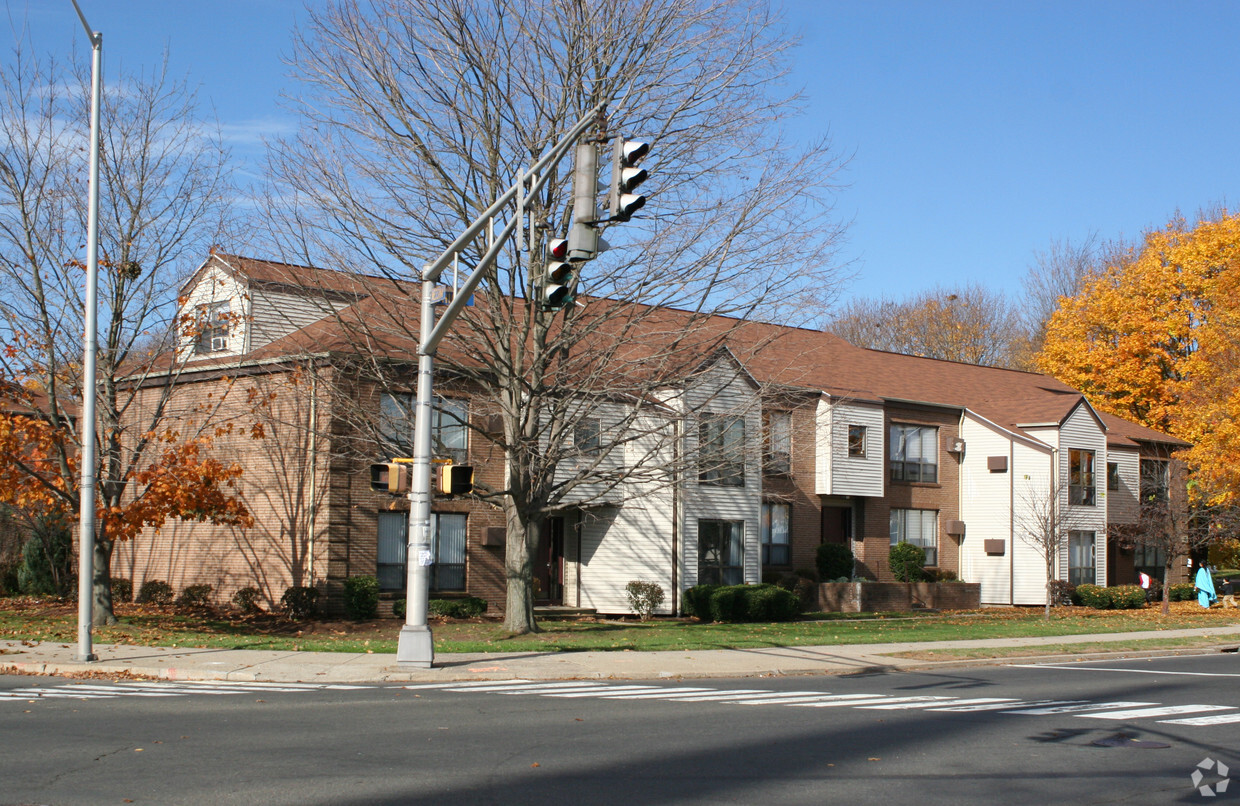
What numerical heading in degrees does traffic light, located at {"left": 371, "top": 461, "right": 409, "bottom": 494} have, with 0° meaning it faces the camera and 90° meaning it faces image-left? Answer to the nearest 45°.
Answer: approximately 45°

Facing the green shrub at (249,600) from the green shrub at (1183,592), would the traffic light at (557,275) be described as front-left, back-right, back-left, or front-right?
front-left

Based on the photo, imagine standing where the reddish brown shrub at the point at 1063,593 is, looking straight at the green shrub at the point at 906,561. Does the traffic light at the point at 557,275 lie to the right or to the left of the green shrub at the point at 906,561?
left

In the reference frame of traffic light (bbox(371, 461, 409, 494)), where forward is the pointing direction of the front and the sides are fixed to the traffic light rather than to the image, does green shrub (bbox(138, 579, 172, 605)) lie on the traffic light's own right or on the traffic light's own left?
on the traffic light's own right

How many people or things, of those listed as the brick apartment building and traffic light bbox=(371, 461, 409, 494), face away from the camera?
0

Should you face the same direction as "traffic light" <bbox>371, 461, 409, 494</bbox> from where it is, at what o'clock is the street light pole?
The street light pole is roughly at 2 o'clock from the traffic light.

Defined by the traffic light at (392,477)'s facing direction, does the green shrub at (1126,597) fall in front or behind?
behind

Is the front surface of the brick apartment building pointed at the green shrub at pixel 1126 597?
no

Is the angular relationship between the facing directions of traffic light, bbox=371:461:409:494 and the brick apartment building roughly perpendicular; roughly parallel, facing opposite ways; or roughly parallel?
roughly perpendicular

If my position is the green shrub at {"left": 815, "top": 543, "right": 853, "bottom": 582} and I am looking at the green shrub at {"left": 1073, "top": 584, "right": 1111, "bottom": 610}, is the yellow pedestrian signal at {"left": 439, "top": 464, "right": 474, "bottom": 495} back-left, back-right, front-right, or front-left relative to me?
back-right

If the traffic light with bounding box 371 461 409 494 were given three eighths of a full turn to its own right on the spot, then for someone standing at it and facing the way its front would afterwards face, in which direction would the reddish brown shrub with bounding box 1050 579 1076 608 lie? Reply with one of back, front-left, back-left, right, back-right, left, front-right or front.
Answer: front-right

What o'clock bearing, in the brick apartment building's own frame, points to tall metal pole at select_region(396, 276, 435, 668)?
The tall metal pole is roughly at 2 o'clock from the brick apartment building.

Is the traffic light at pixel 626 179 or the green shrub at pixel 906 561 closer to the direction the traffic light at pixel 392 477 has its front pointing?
the traffic light

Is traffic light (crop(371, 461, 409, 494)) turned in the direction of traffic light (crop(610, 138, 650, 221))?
no

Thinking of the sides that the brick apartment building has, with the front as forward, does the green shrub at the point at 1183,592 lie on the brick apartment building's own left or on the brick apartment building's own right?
on the brick apartment building's own left

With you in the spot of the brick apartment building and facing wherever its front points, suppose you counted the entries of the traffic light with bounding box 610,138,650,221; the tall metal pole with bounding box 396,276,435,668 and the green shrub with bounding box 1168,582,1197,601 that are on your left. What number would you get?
1

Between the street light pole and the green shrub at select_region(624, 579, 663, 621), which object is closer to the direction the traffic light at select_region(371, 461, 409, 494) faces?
the street light pole
